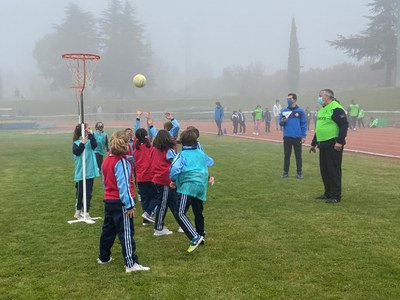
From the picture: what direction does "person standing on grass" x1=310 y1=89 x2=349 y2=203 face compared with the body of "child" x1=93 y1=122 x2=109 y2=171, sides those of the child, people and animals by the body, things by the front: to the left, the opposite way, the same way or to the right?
to the right

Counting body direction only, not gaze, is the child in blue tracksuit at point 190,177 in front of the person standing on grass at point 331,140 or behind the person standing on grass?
in front

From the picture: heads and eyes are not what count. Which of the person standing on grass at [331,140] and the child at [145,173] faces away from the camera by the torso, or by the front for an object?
the child

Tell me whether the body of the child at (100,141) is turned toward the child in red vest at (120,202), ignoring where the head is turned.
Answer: yes

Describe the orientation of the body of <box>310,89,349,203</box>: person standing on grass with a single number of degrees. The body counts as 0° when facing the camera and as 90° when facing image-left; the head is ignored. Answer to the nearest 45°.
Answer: approximately 45°

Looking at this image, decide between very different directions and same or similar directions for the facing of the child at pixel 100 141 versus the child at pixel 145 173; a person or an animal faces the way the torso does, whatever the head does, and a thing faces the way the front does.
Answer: very different directions

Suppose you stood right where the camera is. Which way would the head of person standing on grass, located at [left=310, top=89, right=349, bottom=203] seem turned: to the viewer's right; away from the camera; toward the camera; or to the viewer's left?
to the viewer's left

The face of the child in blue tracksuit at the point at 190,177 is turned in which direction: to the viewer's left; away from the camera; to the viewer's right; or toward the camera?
away from the camera

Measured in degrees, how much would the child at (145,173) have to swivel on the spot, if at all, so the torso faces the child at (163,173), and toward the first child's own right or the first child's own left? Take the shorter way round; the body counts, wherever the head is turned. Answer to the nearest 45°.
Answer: approximately 135° to the first child's own right

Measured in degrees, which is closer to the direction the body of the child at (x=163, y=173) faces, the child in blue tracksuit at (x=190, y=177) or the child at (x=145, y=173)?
the child

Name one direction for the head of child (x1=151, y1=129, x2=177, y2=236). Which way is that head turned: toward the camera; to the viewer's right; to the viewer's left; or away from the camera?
away from the camera

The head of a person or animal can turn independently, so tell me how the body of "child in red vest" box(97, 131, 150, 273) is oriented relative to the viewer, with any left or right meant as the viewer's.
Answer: facing away from the viewer and to the right of the viewer
